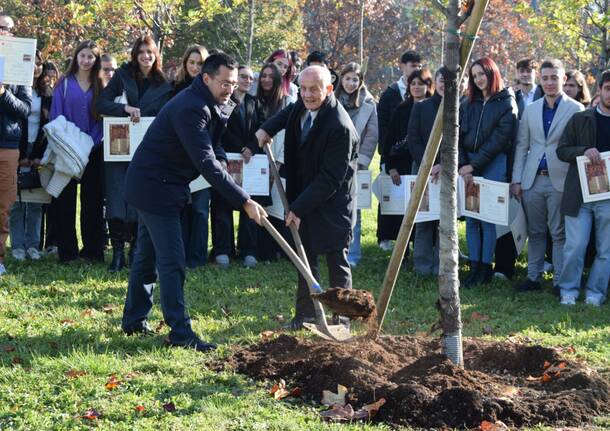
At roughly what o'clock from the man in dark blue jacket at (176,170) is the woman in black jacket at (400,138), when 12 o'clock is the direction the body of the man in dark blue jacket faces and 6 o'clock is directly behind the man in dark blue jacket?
The woman in black jacket is roughly at 10 o'clock from the man in dark blue jacket.

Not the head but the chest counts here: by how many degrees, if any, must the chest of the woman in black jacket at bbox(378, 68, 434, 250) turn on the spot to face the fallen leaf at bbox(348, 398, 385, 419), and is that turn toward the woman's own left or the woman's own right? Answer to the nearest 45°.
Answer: approximately 45° to the woman's own left

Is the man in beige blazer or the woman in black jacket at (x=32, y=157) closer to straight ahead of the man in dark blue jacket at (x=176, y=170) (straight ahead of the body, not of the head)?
the man in beige blazer

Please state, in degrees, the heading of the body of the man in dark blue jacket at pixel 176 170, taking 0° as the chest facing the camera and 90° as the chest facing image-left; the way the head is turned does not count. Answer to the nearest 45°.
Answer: approximately 270°

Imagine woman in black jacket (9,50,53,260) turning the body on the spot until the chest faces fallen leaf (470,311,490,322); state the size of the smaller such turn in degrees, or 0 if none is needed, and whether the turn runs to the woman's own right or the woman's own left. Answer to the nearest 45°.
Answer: approximately 45° to the woman's own left

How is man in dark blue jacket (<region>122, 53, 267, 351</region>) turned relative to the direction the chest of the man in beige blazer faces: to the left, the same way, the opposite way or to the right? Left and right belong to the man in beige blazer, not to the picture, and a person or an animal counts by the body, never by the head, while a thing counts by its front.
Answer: to the left

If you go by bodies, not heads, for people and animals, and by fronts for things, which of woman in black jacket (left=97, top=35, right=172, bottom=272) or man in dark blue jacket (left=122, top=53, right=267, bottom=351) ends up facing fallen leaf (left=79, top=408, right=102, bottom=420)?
the woman in black jacket

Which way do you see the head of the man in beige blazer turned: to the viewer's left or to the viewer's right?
to the viewer's left

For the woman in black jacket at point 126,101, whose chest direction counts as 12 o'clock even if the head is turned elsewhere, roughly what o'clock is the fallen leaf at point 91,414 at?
The fallen leaf is roughly at 12 o'clock from the woman in black jacket.

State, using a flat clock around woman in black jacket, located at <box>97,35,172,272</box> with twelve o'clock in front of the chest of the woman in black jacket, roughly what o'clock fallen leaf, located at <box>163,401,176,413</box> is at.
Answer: The fallen leaf is roughly at 12 o'clock from the woman in black jacket.
